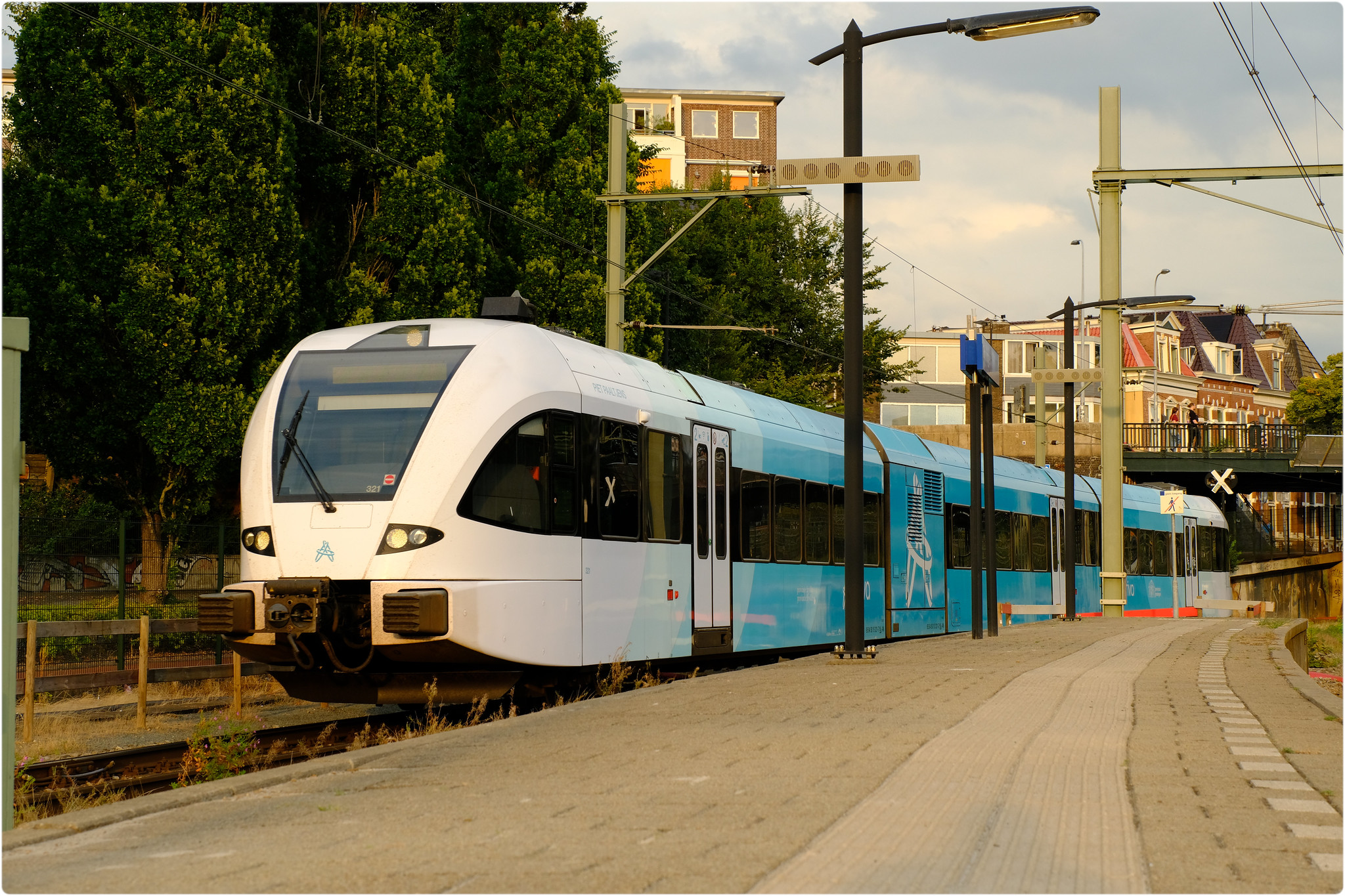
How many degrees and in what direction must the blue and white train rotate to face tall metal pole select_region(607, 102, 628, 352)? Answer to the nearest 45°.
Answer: approximately 135° to its right

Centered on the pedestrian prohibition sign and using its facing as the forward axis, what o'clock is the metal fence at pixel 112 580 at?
The metal fence is roughly at 1 o'clock from the pedestrian prohibition sign.

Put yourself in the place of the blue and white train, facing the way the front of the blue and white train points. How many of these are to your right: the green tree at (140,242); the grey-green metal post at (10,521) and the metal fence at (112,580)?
2

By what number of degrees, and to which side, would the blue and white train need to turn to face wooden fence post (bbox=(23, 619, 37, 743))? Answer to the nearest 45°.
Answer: approximately 45° to its right

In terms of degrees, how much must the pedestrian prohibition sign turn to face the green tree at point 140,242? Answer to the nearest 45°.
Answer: approximately 45° to its right

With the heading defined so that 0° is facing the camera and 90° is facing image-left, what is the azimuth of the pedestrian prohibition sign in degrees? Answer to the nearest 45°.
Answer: approximately 0°

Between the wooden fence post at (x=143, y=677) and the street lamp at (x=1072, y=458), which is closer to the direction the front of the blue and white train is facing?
the wooden fence post

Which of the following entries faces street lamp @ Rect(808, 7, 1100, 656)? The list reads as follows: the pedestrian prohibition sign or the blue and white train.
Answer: the pedestrian prohibition sign

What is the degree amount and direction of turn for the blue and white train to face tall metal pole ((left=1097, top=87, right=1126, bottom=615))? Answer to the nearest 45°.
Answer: approximately 180°
